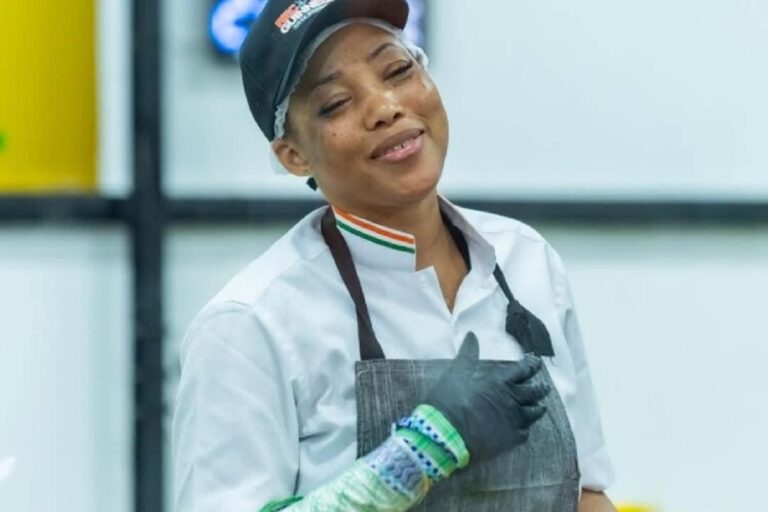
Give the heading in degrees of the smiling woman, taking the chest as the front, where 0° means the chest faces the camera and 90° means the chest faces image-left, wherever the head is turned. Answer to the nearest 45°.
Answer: approximately 315°

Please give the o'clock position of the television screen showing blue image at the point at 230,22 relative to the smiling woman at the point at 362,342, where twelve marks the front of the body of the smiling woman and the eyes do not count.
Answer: The television screen showing blue image is roughly at 7 o'clock from the smiling woman.

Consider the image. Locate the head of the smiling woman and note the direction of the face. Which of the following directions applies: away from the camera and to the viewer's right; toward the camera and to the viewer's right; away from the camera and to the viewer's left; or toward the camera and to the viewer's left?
toward the camera and to the viewer's right
